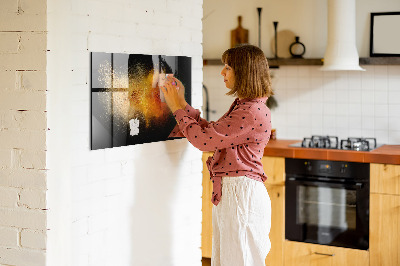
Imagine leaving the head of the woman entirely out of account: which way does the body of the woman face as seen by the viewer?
to the viewer's left

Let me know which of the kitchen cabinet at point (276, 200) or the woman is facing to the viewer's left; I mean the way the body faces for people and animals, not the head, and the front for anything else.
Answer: the woman

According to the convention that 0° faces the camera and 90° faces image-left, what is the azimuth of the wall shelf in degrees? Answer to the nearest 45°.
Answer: approximately 0°

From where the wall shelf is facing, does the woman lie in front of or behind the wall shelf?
in front

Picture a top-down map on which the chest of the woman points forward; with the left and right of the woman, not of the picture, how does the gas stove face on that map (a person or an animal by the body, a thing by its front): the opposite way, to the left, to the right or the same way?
to the left

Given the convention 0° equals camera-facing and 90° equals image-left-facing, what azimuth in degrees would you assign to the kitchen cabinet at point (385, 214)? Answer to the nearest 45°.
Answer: approximately 0°

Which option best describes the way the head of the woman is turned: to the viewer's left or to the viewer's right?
to the viewer's left
